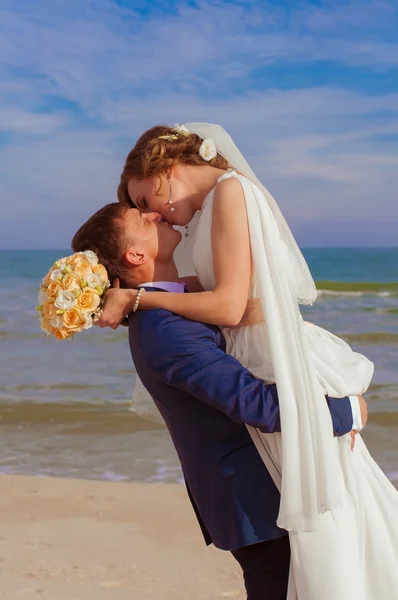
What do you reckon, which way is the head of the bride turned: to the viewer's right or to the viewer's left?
to the viewer's left

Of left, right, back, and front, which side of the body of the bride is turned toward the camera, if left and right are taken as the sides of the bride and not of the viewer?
left

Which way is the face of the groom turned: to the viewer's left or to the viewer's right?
to the viewer's right

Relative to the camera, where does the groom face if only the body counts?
to the viewer's right
